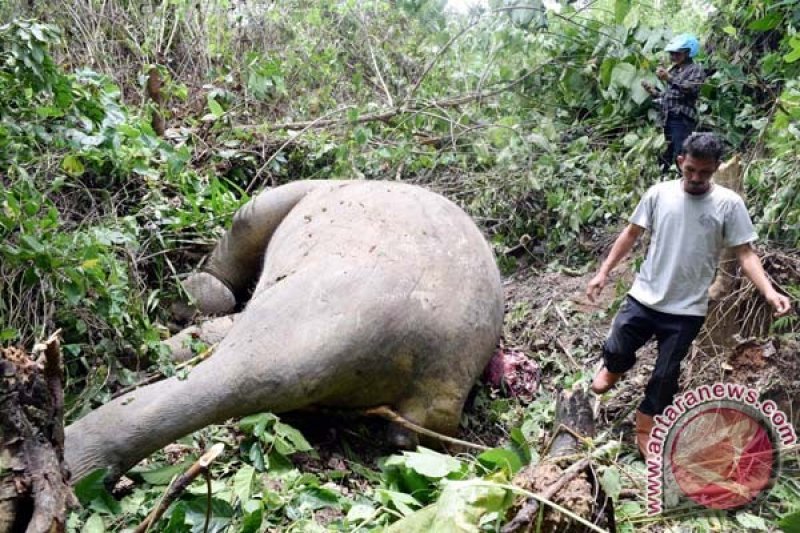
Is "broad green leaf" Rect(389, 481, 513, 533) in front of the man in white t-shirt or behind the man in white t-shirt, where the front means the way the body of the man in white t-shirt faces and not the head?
in front

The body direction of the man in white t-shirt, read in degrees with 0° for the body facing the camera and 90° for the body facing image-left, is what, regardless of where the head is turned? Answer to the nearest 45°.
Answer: approximately 0°

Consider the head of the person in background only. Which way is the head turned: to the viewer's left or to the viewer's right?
to the viewer's left

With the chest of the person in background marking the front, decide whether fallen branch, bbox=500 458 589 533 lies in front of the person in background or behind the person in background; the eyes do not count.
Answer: in front

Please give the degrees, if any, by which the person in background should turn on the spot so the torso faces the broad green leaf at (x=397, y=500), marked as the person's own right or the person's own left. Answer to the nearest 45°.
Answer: approximately 45° to the person's own left

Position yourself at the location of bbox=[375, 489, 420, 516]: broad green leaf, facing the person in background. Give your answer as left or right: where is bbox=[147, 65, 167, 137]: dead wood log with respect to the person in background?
left

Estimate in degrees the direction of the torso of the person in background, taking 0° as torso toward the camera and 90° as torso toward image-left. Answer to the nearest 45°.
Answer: approximately 45°

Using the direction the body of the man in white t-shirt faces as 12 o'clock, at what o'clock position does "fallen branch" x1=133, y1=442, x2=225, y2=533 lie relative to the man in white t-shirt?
The fallen branch is roughly at 1 o'clock from the man in white t-shirt.

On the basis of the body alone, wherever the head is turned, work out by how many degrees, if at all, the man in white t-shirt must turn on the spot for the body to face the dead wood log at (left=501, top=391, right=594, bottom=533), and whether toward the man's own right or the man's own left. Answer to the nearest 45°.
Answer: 0° — they already face it

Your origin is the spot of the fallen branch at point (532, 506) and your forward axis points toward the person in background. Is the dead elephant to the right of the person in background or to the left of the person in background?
left

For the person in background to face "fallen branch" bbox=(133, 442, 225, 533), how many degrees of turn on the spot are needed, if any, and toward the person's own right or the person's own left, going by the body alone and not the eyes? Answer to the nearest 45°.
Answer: approximately 45° to the person's own left
